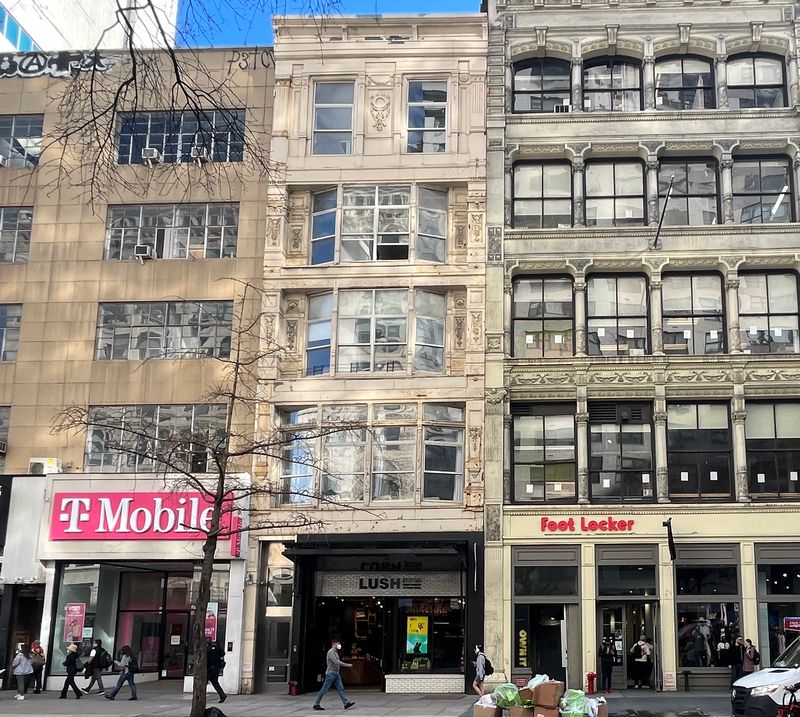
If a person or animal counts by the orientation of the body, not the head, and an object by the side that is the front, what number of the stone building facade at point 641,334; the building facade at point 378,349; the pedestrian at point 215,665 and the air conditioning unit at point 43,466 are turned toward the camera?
3

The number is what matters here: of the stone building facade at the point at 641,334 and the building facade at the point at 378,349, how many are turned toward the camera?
2

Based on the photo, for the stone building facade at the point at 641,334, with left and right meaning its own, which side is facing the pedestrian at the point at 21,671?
right

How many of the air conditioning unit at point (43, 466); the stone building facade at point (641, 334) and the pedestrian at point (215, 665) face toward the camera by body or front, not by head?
2

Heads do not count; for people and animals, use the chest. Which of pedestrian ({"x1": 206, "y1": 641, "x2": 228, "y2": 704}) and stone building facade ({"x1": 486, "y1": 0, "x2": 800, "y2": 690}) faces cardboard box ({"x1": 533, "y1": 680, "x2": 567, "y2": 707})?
the stone building facade

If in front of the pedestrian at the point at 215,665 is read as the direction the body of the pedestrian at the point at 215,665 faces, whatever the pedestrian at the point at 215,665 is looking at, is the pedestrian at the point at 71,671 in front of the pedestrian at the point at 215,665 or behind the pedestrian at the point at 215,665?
in front
